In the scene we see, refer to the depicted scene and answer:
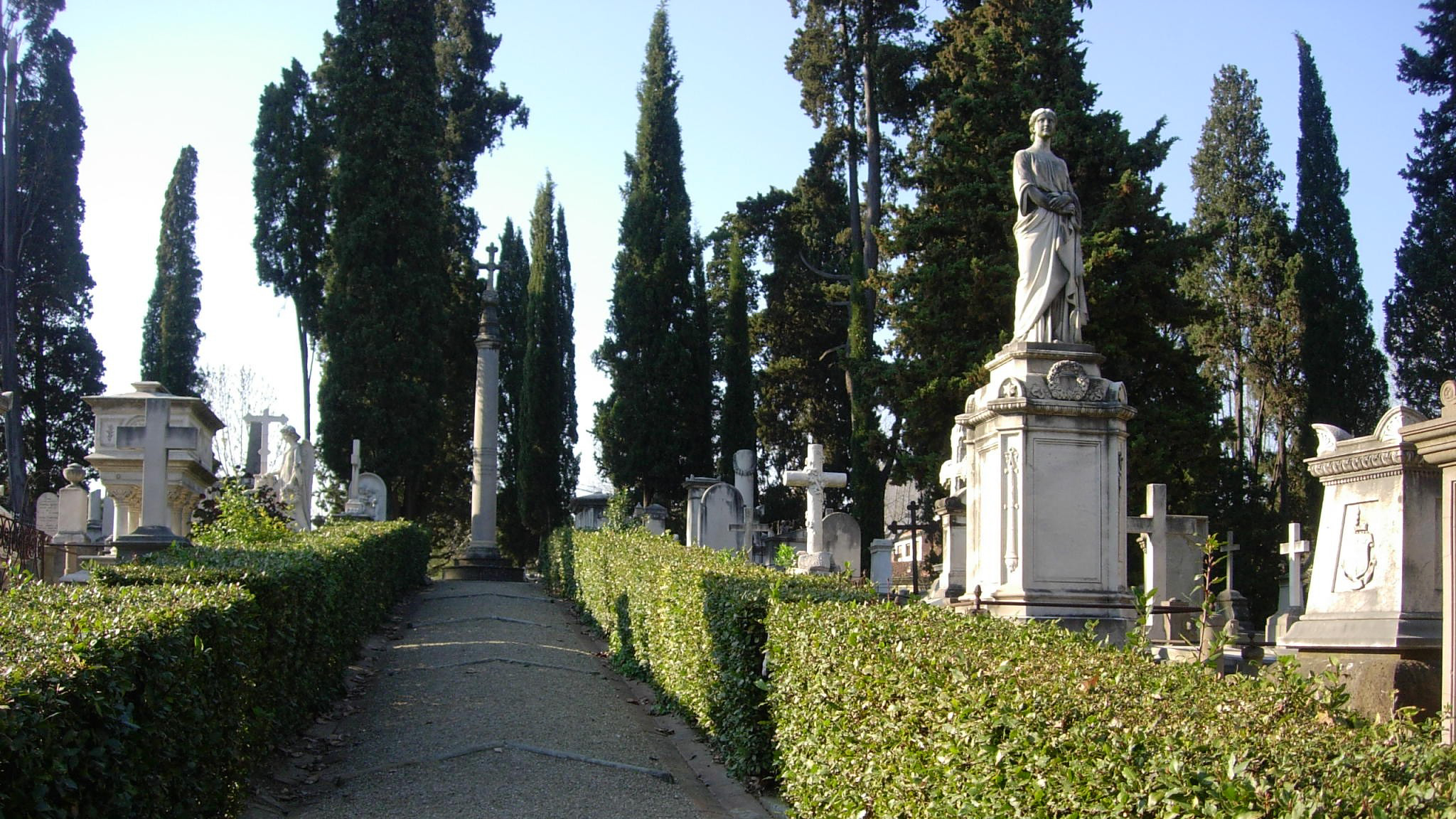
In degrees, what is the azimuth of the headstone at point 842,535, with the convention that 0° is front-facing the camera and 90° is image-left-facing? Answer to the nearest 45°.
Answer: approximately 0°

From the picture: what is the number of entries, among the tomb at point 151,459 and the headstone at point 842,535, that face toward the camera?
2

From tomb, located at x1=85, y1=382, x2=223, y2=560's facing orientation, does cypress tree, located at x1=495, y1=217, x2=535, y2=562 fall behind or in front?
behind

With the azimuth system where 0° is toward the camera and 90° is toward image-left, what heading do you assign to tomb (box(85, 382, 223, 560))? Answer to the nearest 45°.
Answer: approximately 0°

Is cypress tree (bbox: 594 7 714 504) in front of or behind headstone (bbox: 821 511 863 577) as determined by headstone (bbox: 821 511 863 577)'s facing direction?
behind

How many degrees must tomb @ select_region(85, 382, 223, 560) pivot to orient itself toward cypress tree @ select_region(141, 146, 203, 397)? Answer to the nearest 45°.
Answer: approximately 180°

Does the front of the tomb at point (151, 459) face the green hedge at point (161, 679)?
yes

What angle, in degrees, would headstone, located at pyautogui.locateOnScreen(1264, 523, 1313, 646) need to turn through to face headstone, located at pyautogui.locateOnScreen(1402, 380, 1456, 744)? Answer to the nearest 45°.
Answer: approximately 45° to its left
